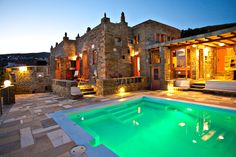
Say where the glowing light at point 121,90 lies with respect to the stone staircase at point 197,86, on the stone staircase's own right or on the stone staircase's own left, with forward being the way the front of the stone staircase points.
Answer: on the stone staircase's own right

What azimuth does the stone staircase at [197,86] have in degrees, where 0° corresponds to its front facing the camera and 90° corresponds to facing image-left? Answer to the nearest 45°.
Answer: approximately 0°

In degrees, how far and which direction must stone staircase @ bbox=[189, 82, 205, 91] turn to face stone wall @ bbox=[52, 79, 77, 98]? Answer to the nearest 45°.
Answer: approximately 45° to its right

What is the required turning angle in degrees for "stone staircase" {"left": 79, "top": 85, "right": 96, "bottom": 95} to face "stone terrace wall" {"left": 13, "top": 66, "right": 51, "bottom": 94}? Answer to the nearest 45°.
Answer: approximately 135° to its right

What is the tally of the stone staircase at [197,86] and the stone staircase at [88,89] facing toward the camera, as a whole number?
2
